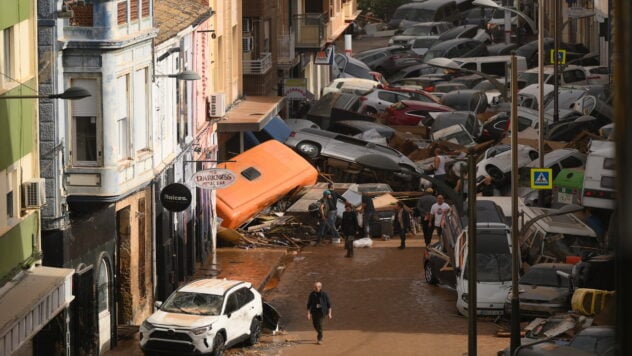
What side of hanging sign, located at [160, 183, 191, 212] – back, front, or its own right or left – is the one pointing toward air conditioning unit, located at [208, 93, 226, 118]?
back

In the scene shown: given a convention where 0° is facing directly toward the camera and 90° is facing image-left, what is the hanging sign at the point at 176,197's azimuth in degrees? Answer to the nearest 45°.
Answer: approximately 0°

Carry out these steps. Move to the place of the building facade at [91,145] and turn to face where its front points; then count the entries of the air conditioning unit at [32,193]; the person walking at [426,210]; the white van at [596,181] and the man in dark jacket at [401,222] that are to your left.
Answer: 3

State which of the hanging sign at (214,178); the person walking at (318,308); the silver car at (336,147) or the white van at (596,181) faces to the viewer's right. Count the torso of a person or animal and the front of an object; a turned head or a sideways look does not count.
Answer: the silver car

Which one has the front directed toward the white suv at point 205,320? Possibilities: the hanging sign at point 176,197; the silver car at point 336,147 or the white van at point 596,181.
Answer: the hanging sign

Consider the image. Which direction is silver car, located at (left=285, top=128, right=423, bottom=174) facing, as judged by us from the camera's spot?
facing to the right of the viewer

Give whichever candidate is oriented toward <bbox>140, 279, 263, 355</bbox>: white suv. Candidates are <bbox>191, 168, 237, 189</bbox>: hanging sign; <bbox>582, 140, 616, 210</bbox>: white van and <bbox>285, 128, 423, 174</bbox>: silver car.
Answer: the hanging sign

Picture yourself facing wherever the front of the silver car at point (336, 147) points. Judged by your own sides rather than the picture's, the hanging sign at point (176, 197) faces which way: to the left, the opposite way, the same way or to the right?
to the right

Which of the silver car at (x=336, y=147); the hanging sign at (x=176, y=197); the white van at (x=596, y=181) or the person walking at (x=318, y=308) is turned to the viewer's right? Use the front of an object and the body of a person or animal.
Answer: the silver car

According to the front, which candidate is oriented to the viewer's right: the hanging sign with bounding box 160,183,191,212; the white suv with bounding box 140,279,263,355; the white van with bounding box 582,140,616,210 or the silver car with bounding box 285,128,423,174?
the silver car

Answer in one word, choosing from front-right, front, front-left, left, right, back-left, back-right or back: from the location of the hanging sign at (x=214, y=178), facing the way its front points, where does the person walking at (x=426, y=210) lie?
back-left
